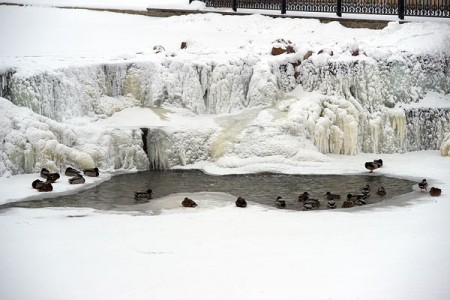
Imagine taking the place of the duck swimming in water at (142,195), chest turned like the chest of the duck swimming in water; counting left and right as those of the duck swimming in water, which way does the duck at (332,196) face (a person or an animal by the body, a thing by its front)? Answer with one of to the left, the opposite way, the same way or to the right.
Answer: the opposite way

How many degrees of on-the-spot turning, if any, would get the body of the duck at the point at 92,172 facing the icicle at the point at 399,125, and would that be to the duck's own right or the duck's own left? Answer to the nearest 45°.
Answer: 0° — it already faces it

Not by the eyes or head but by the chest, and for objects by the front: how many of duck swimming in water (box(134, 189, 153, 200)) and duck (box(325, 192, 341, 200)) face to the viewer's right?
1

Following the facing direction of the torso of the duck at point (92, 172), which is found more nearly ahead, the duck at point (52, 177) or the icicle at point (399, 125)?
the icicle

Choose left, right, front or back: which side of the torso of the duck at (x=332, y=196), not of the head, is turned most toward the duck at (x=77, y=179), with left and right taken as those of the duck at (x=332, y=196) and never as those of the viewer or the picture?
front

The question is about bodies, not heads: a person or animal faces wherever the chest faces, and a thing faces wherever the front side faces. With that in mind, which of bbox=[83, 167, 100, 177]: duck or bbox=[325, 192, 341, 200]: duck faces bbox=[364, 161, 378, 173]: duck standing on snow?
bbox=[83, 167, 100, 177]: duck

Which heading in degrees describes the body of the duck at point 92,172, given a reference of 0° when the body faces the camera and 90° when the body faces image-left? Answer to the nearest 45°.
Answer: approximately 270°

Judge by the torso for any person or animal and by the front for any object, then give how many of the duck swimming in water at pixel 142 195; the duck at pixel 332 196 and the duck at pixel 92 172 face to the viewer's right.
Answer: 2

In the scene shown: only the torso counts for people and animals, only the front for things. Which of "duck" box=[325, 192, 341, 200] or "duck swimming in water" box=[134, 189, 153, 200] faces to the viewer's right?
the duck swimming in water

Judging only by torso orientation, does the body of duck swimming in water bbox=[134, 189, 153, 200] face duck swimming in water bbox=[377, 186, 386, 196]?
yes

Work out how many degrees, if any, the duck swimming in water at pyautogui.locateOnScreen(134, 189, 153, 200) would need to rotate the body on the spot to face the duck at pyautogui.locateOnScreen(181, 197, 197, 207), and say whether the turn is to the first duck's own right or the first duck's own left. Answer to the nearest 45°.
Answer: approximately 45° to the first duck's own right

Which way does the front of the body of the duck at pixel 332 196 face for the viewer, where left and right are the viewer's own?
facing to the left of the viewer

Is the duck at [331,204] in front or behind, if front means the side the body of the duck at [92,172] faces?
in front
